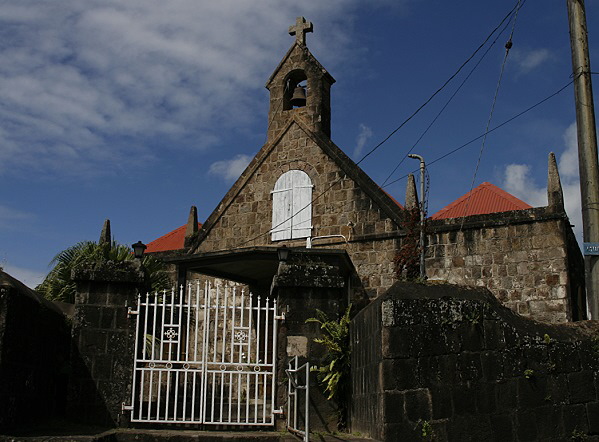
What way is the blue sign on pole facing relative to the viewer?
toward the camera

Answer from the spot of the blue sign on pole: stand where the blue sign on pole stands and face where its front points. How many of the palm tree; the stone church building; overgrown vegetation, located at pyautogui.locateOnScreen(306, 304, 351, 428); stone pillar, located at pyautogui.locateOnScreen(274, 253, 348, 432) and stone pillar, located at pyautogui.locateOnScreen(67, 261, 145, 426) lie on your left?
0

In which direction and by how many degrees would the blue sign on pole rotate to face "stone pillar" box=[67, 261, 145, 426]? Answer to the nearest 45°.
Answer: approximately 90° to its right

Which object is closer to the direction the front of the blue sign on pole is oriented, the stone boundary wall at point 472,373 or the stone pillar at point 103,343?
the stone boundary wall

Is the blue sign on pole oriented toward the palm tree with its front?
no

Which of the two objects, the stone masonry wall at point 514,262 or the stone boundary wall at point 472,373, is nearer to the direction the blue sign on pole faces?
the stone boundary wall

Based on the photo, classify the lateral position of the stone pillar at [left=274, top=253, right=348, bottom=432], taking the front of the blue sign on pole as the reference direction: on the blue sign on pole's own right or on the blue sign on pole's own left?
on the blue sign on pole's own right

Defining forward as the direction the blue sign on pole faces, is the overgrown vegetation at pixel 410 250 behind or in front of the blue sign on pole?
behind

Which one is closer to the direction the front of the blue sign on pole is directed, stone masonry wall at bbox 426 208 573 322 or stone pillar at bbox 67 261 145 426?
the stone pillar

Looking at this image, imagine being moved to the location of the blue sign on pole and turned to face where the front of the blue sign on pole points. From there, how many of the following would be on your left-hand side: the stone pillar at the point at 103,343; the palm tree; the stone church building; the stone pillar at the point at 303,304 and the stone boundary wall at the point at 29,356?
0

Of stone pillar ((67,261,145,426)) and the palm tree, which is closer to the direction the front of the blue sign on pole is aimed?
the stone pillar

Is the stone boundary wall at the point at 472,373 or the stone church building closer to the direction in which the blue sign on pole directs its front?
the stone boundary wall

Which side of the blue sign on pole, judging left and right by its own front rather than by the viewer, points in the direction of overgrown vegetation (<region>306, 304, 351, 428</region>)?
right

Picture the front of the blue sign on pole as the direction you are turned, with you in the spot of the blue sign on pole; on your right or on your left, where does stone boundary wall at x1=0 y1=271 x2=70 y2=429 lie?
on your right

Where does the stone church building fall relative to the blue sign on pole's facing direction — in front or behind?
behind

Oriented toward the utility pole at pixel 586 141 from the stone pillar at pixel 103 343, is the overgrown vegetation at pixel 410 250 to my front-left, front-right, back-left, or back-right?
front-left
